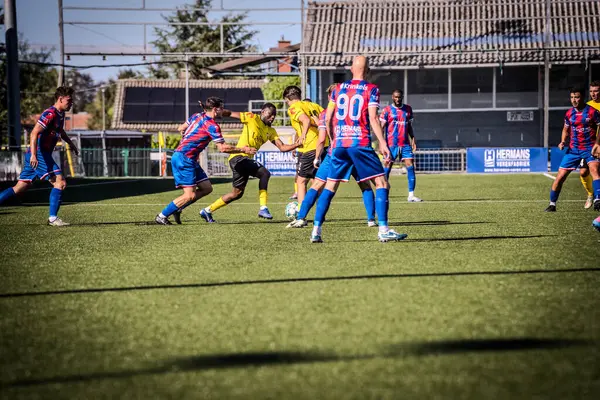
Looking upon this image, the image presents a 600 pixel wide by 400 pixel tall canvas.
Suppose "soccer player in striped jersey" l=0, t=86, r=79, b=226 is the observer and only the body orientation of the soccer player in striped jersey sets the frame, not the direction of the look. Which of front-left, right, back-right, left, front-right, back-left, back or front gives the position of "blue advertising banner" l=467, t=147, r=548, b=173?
front-left

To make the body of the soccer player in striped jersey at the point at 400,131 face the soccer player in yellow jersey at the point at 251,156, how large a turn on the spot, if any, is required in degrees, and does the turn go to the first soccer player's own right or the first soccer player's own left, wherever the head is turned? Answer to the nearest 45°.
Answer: approximately 45° to the first soccer player's own right

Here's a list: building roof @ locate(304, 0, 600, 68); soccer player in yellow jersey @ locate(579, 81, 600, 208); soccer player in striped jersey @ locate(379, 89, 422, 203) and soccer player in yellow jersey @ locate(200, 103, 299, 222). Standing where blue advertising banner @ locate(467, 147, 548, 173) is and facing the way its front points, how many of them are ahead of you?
3

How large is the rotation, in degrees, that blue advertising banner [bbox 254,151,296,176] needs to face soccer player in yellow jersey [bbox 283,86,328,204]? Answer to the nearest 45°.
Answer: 0° — it already faces them

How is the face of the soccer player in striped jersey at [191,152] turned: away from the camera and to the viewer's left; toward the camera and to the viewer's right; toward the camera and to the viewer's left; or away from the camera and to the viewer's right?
away from the camera and to the viewer's right

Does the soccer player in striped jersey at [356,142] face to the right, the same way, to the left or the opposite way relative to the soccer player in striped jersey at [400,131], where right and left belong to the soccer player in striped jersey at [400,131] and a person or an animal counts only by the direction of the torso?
the opposite way

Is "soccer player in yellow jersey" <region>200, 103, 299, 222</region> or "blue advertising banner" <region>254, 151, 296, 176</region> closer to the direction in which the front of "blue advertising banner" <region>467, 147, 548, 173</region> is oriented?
the soccer player in yellow jersey

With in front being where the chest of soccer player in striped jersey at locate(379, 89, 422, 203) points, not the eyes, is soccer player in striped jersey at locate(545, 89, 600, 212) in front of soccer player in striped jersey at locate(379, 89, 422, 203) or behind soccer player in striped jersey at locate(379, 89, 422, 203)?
in front

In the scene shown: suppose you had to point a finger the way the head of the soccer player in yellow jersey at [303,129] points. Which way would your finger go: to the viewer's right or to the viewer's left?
to the viewer's left

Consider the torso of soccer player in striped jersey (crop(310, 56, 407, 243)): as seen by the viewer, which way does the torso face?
away from the camera

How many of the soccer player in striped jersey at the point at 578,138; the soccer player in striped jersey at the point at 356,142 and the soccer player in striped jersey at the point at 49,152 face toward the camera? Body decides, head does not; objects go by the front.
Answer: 1

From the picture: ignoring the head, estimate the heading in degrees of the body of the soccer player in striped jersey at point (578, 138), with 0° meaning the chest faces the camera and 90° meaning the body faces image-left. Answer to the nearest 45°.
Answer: approximately 0°
